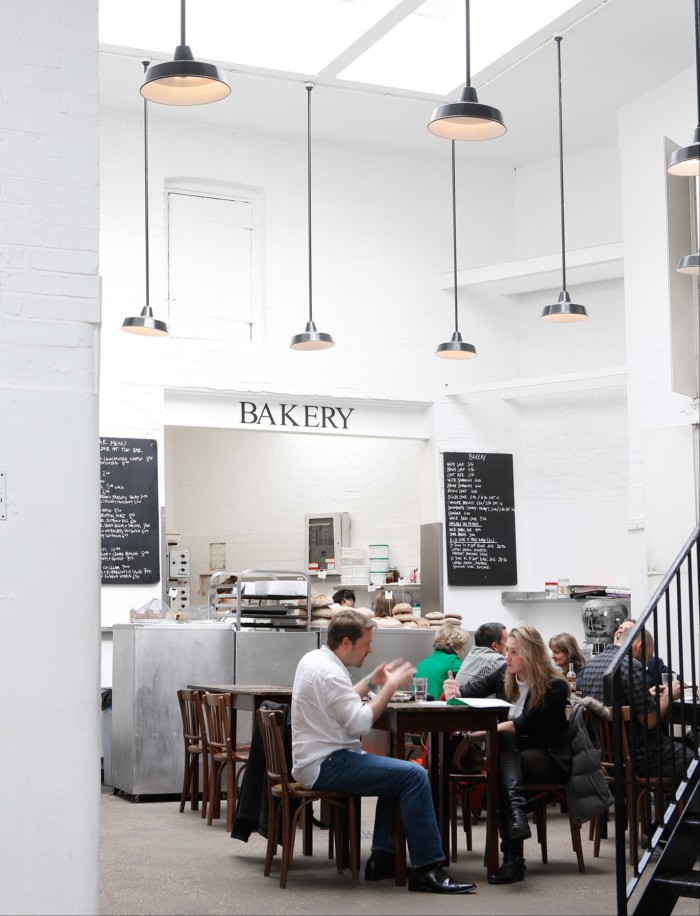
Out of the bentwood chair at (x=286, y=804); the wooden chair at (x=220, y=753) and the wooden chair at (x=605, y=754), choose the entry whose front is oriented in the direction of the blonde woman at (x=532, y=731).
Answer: the bentwood chair

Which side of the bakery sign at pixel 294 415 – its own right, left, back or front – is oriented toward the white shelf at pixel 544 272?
left

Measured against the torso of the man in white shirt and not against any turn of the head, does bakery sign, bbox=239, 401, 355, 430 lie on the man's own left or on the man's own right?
on the man's own left

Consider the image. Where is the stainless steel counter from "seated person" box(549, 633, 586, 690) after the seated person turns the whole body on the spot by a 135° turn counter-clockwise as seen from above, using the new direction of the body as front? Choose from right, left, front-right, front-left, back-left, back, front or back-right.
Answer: back-right

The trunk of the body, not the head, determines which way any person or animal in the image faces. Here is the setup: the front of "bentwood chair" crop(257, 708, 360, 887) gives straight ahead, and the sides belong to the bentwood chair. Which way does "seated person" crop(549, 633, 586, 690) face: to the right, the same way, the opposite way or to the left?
the opposite way

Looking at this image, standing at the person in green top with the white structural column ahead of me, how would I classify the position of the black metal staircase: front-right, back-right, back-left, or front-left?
front-left

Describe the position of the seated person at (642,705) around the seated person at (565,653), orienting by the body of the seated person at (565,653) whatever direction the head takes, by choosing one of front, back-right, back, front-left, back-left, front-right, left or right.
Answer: left

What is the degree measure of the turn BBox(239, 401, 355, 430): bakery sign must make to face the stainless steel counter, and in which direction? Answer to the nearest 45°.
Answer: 0° — it already faces it

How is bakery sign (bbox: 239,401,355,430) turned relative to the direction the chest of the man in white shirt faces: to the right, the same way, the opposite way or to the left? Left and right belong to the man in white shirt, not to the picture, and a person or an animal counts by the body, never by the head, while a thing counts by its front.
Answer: to the right

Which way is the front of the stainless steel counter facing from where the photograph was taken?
facing the viewer

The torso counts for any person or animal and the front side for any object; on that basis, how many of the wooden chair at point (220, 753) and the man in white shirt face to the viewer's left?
0

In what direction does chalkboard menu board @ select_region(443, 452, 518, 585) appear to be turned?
toward the camera

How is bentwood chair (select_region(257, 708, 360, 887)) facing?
to the viewer's right

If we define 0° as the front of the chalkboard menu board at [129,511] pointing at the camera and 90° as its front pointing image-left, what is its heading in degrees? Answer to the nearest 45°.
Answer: approximately 0°

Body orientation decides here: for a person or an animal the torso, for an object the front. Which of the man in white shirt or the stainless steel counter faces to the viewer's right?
the man in white shirt
